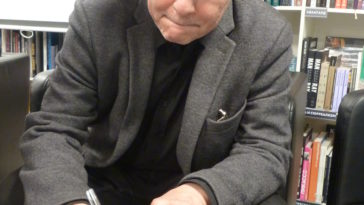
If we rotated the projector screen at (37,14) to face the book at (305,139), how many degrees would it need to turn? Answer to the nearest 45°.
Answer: approximately 45° to its left

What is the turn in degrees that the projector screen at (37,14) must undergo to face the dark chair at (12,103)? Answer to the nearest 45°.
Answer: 0° — it already faces it

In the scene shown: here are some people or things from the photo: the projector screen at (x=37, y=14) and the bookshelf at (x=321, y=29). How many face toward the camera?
2

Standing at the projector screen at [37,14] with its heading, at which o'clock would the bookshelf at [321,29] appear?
the bookshelf at [321,29] is roughly at 10 o'clock from the projector screen at [37,14].

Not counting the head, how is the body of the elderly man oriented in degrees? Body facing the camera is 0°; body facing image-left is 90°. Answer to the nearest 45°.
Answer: approximately 0°
